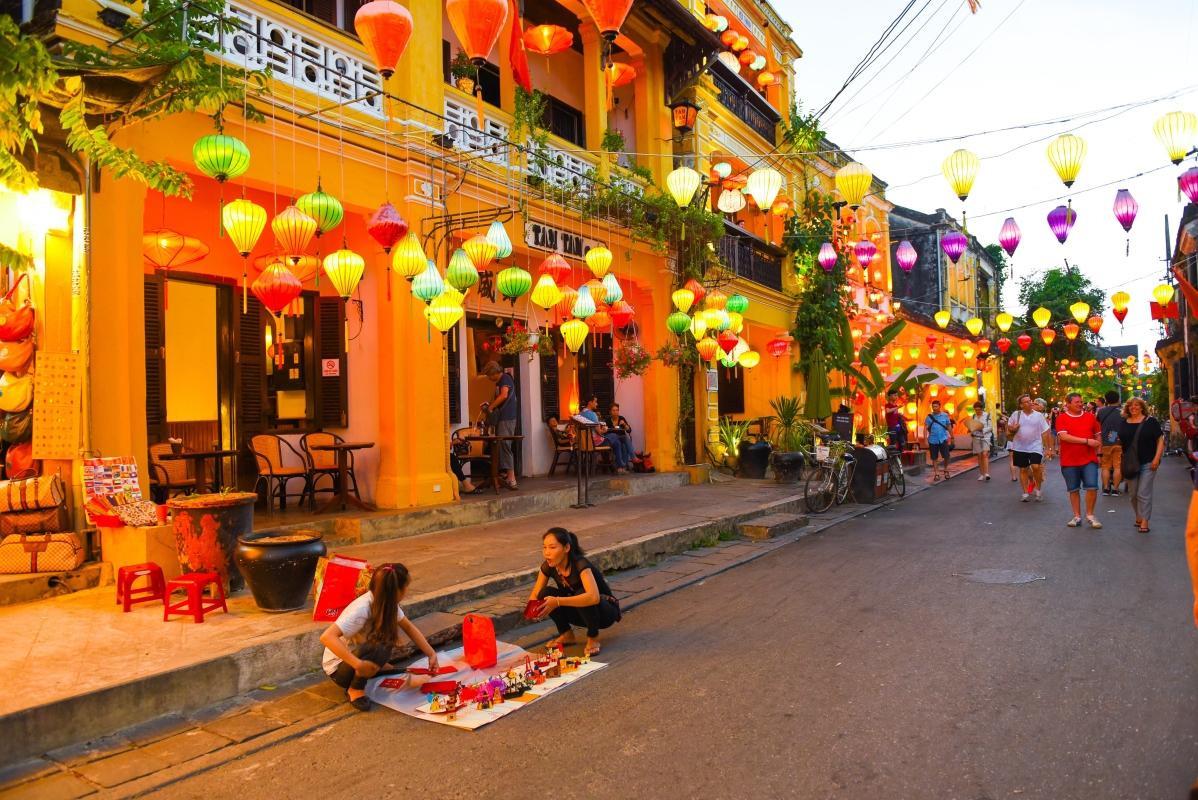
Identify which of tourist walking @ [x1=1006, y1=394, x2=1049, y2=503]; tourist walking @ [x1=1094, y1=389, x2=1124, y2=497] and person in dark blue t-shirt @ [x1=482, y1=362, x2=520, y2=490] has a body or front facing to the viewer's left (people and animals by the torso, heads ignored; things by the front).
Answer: the person in dark blue t-shirt

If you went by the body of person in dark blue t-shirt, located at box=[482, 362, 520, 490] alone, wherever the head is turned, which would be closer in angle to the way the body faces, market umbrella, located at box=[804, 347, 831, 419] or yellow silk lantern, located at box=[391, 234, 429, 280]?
the yellow silk lantern

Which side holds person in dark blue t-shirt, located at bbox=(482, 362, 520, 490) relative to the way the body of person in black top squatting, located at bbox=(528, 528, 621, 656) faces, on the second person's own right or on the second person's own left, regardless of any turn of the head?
on the second person's own right

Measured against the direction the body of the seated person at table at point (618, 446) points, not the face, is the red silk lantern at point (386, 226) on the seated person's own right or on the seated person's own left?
on the seated person's own right

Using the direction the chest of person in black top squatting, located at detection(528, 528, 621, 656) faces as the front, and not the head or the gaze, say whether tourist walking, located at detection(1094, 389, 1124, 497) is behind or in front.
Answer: behind

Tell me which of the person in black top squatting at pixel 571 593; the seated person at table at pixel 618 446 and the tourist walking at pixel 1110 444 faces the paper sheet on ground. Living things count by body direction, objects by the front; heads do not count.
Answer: the person in black top squatting

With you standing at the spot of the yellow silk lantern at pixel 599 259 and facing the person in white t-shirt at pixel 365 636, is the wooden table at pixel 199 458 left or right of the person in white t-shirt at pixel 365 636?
right
